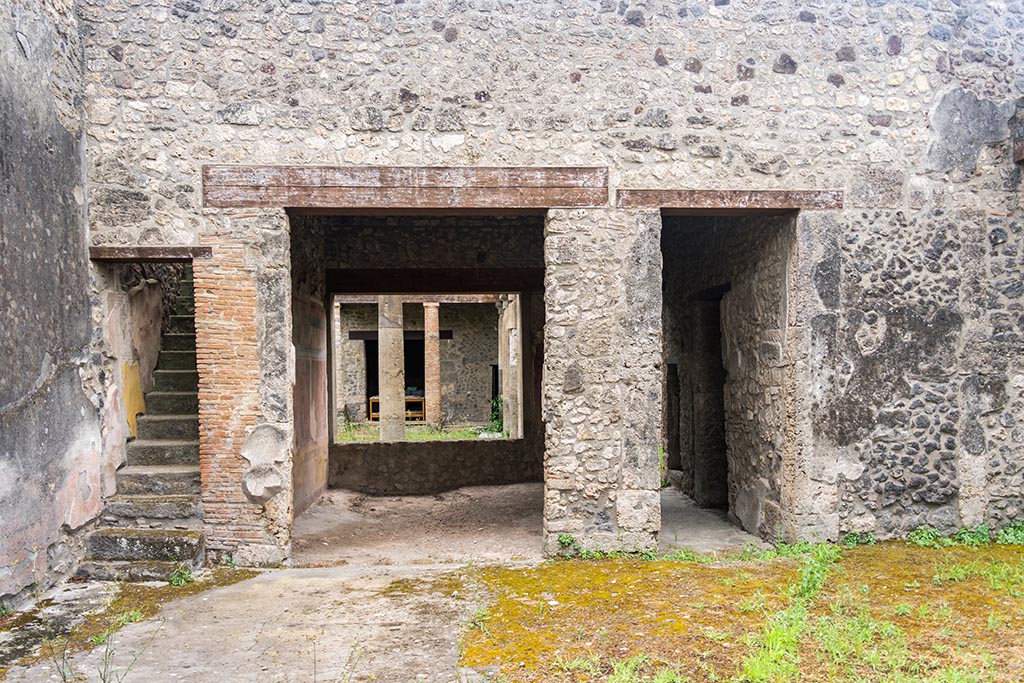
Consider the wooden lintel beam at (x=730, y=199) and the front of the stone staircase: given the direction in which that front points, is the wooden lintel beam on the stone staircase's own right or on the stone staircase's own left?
on the stone staircase's own left

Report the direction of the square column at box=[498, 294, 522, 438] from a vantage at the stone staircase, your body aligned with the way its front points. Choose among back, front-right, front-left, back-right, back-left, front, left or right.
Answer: back-left

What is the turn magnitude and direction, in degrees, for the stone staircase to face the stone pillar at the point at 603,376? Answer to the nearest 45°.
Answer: approximately 45° to its left

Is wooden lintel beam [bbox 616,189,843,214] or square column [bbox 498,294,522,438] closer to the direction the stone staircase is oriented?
the wooden lintel beam

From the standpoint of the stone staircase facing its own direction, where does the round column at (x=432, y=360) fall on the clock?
The round column is roughly at 7 o'clock from the stone staircase.

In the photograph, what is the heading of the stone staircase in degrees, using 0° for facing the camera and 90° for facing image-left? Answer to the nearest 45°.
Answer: approximately 0°

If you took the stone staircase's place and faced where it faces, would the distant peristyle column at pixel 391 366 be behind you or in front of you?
behind
